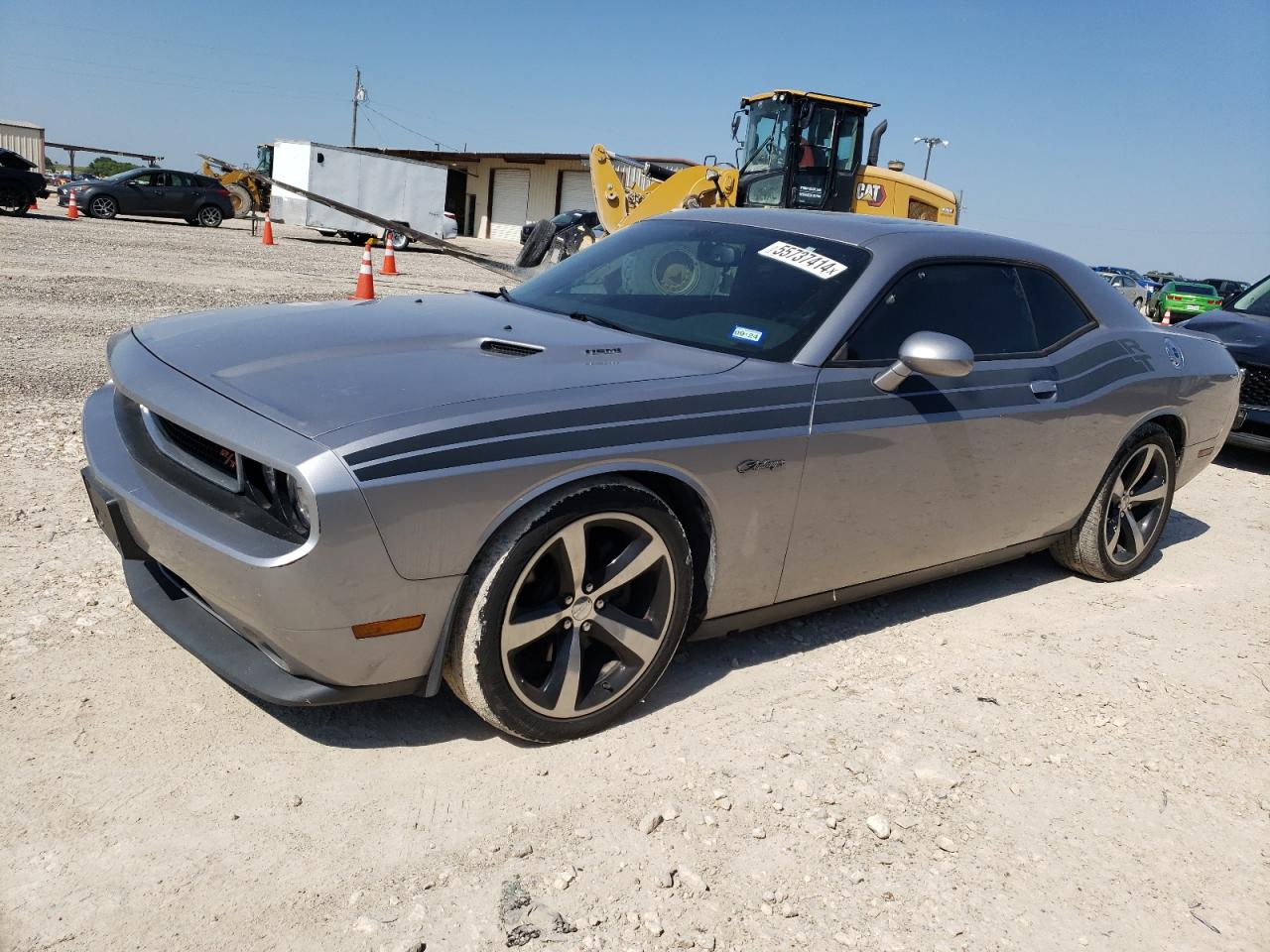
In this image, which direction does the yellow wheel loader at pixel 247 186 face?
to the viewer's left

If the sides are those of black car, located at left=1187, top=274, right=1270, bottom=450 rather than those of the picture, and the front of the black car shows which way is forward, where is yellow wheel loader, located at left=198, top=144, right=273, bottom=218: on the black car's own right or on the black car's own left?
on the black car's own right

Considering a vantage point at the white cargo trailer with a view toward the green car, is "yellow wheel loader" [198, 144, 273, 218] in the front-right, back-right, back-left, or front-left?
back-left

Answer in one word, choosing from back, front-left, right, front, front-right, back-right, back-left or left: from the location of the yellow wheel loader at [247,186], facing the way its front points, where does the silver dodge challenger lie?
left

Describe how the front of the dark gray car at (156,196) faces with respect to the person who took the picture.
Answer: facing to the left of the viewer

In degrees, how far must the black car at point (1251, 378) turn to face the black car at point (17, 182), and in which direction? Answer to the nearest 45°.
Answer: approximately 45° to its right

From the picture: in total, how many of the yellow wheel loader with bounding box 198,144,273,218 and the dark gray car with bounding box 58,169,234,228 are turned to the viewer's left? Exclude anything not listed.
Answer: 2
